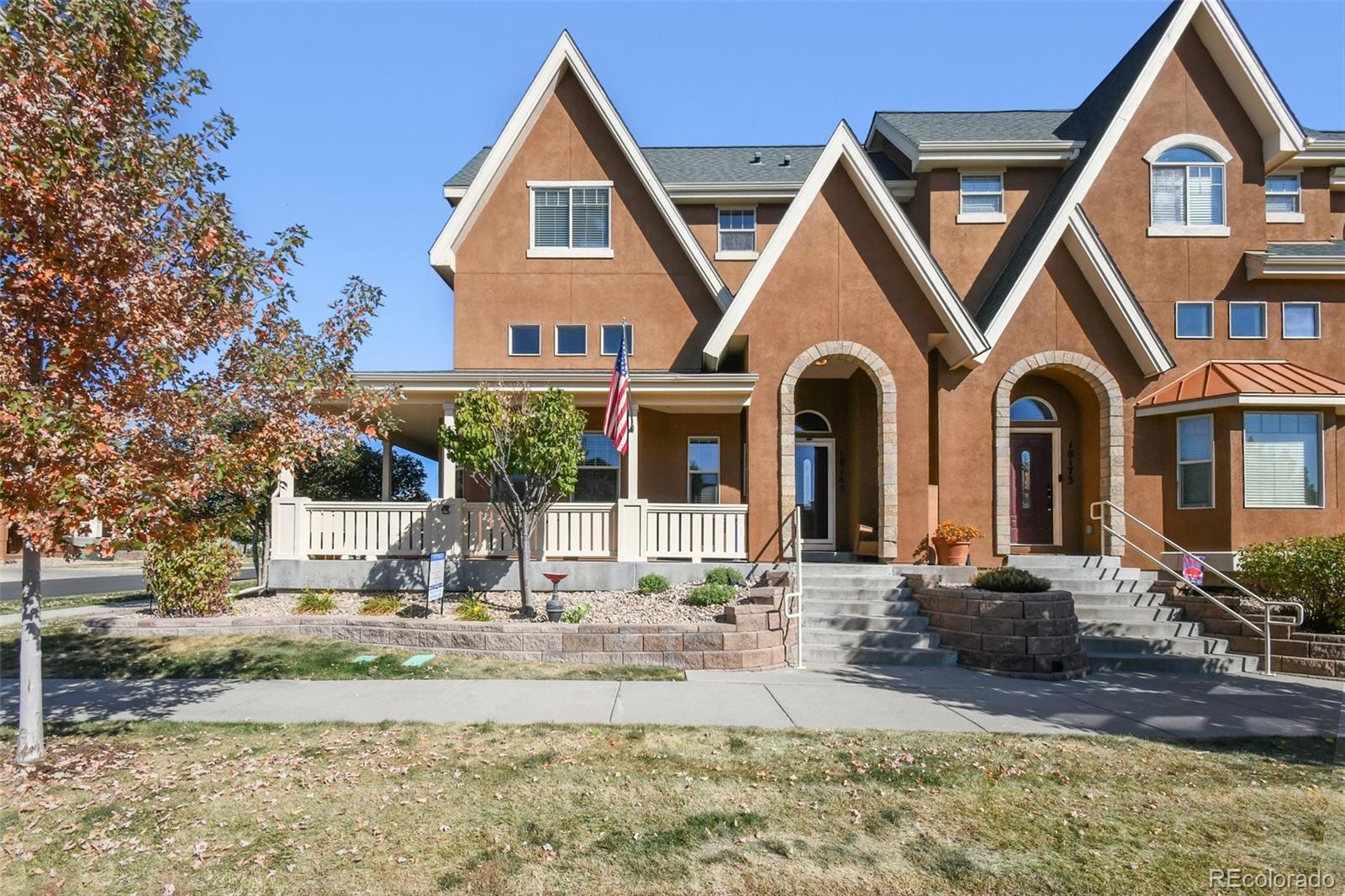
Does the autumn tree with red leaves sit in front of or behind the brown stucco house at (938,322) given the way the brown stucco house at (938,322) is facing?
in front

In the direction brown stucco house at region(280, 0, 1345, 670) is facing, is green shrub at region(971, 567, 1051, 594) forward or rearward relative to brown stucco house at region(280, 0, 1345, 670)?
forward

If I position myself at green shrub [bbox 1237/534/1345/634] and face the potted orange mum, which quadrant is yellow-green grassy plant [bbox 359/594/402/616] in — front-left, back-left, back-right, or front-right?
front-left

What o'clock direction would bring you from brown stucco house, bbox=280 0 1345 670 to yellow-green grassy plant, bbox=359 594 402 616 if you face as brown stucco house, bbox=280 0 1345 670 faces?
The yellow-green grassy plant is roughly at 2 o'clock from the brown stucco house.

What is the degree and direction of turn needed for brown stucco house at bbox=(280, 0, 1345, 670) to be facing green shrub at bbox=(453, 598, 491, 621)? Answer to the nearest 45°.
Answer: approximately 45° to its right

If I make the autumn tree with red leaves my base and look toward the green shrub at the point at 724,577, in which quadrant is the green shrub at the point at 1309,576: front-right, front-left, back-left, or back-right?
front-right

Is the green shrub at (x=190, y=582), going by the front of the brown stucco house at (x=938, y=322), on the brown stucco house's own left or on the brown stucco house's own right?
on the brown stucco house's own right

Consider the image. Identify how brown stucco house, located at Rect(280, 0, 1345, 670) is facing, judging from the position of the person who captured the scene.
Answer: facing the viewer

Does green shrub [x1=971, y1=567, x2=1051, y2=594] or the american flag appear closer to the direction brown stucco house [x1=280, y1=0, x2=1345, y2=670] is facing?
the green shrub
